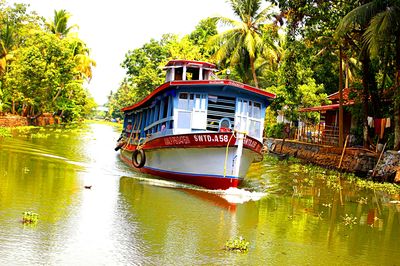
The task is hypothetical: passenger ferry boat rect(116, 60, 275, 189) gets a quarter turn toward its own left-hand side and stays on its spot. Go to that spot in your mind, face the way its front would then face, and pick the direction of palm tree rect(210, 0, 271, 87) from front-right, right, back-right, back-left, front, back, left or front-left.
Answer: front-left

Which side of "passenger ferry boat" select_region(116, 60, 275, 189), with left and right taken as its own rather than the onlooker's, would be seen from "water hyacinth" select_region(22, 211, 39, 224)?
right

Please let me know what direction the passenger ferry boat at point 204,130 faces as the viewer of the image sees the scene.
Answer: facing the viewer and to the right of the viewer

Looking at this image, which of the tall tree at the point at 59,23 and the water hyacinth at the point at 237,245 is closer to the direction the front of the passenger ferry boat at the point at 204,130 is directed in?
the water hyacinth

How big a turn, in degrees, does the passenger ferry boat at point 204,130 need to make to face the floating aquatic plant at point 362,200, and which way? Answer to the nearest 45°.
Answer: approximately 45° to its left

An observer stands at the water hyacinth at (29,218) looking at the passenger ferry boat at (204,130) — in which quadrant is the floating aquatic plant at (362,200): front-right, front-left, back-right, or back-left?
front-right

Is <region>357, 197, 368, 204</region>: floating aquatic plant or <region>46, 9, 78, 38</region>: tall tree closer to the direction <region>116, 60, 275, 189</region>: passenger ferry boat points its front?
the floating aquatic plant

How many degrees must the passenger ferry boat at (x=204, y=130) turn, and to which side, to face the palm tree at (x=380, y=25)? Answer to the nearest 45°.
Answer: approximately 90° to its left

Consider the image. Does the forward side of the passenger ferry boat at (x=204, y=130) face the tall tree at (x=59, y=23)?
no

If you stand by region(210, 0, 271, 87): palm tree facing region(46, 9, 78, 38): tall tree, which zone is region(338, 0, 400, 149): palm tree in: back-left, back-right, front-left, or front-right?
back-left

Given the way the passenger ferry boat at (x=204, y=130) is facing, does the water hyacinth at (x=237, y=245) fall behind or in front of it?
in front

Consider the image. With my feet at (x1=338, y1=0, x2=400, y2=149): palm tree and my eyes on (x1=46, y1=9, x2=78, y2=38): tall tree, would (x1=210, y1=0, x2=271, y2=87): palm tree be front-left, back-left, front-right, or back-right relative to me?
front-right

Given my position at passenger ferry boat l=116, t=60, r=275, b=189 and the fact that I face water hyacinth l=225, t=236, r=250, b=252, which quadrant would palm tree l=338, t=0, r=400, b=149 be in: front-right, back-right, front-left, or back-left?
back-left
